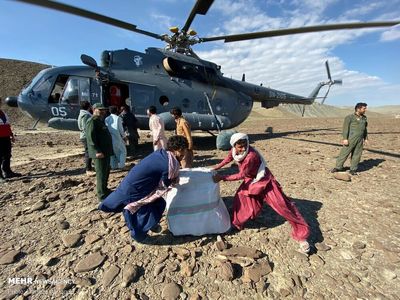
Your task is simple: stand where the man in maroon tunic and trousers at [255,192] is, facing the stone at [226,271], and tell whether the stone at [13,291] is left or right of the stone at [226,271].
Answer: right

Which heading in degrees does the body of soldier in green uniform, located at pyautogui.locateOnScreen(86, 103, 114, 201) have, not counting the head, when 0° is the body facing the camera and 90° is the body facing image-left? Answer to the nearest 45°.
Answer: approximately 315°

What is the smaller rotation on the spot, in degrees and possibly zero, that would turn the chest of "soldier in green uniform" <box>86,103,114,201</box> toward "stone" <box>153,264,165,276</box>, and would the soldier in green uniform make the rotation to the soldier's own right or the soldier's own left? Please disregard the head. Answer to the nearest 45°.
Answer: approximately 45° to the soldier's own right

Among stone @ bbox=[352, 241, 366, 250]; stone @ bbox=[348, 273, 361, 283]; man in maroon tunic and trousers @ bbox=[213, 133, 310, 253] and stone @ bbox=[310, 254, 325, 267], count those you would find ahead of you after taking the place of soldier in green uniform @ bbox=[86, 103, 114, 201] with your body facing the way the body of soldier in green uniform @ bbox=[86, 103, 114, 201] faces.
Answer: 4

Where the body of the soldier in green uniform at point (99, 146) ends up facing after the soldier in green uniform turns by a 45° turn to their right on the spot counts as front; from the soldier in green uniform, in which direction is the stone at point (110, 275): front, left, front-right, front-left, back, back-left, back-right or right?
front

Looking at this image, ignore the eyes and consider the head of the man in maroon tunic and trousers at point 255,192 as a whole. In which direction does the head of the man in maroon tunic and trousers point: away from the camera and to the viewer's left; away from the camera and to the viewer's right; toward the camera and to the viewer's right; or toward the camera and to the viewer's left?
toward the camera and to the viewer's left

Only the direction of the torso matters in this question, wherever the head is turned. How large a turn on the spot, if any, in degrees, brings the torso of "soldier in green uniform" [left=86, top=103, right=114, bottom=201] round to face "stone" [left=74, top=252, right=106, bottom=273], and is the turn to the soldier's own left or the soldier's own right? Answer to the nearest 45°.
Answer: approximately 45° to the soldier's own right

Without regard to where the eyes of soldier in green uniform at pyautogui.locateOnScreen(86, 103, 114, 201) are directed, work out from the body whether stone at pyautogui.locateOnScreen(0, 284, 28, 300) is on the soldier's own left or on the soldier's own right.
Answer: on the soldier's own right

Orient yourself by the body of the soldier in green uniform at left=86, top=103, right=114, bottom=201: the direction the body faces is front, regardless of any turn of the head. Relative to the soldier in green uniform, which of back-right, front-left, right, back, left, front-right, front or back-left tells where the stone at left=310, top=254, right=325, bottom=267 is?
front

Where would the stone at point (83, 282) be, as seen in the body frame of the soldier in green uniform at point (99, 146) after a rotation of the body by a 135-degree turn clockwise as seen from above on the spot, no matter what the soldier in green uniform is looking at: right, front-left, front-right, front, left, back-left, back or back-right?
left

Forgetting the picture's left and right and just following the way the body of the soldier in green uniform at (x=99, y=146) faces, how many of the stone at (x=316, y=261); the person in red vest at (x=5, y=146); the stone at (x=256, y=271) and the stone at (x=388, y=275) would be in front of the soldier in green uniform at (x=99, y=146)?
3

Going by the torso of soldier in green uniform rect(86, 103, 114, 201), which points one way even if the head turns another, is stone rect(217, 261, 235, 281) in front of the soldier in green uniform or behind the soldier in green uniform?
in front

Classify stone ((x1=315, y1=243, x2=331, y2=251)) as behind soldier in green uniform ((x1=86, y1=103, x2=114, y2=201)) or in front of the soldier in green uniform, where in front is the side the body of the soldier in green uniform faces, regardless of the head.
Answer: in front
